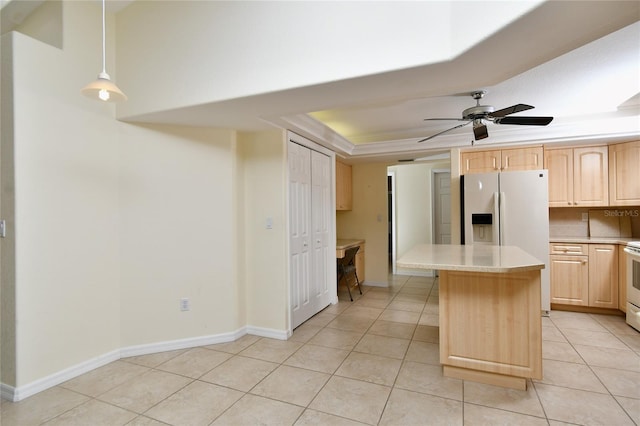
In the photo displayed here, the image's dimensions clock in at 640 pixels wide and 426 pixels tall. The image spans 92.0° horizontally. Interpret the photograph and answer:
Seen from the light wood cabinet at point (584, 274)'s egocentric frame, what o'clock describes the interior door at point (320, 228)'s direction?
The interior door is roughly at 2 o'clock from the light wood cabinet.

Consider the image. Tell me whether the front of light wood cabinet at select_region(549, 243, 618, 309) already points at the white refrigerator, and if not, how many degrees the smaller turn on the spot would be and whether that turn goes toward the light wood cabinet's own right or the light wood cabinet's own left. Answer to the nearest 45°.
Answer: approximately 45° to the light wood cabinet's own right

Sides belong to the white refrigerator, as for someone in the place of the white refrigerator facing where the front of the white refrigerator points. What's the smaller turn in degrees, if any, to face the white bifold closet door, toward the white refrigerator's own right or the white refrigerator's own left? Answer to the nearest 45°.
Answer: approximately 45° to the white refrigerator's own right

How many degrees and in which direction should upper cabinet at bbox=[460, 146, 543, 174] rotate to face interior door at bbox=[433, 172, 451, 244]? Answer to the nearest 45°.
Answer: approximately 135° to its right

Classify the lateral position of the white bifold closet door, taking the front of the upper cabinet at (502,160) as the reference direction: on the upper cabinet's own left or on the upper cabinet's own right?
on the upper cabinet's own right

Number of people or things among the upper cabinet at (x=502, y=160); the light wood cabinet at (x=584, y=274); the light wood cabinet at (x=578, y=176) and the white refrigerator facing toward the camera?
4

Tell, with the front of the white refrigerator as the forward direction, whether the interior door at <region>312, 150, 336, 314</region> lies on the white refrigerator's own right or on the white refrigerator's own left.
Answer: on the white refrigerator's own right

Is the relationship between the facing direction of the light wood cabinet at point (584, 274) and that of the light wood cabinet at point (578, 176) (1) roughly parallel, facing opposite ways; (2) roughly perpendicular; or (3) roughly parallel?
roughly parallel

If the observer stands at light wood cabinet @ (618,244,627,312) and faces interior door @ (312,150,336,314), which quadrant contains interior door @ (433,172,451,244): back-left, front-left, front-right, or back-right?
front-right

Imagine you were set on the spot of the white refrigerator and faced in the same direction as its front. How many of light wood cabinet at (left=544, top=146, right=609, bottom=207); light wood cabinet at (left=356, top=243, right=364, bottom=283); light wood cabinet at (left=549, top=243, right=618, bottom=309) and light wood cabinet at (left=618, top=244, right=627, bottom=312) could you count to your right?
1

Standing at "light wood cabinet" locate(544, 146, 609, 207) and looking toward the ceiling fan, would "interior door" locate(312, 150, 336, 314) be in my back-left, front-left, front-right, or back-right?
front-right

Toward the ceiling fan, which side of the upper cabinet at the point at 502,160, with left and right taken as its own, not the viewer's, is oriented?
front

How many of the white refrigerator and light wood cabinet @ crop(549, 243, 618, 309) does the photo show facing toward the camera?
2

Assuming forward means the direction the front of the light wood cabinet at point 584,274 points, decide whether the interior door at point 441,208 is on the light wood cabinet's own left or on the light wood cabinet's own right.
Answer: on the light wood cabinet's own right

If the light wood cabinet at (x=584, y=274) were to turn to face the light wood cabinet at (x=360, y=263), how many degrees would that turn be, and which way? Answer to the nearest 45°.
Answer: approximately 90° to its right

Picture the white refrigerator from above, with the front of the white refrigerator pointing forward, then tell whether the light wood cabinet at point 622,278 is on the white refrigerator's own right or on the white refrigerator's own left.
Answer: on the white refrigerator's own left

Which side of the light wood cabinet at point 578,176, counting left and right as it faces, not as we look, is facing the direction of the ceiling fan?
front

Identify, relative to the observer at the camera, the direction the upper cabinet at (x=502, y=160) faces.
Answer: facing the viewer

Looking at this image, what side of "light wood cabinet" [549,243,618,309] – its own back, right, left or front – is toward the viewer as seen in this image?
front
